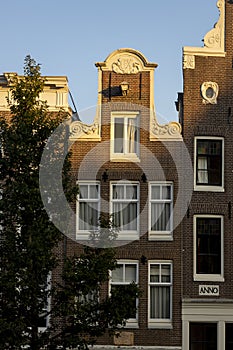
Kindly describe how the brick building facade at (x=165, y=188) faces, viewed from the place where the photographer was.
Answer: facing the viewer

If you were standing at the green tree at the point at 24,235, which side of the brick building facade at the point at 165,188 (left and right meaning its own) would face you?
front

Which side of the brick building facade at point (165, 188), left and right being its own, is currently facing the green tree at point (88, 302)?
front

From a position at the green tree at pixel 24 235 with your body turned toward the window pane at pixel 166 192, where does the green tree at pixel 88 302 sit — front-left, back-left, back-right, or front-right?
front-right
